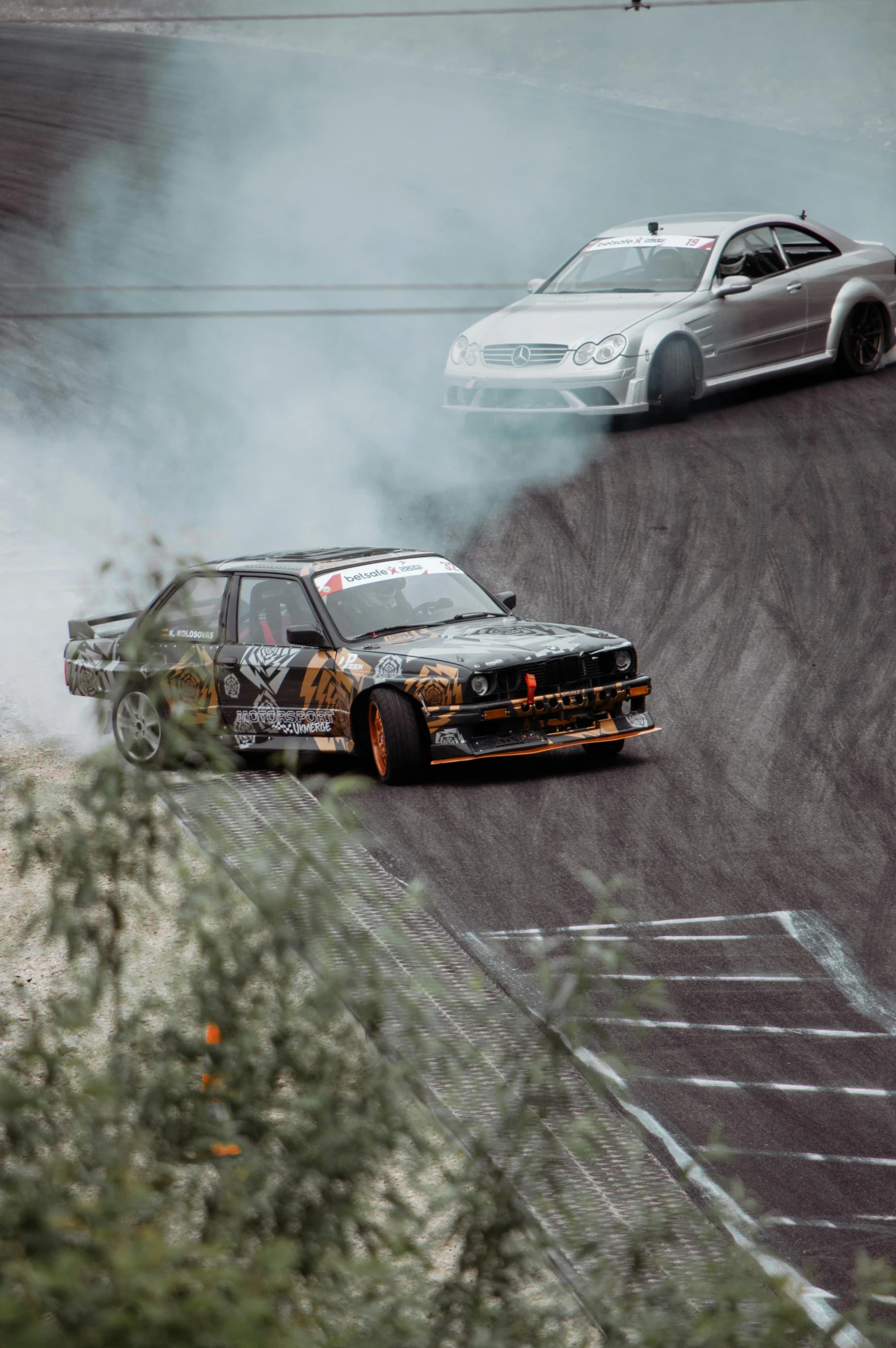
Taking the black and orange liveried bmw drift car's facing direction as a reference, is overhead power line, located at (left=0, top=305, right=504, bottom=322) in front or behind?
behind

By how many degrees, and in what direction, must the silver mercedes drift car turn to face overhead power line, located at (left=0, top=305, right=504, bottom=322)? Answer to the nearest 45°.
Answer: approximately 90° to its right

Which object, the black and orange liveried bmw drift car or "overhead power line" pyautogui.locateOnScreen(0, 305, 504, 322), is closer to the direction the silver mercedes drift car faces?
the black and orange liveried bmw drift car

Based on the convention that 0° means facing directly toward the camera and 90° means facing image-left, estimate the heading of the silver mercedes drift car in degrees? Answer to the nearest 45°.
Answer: approximately 45°

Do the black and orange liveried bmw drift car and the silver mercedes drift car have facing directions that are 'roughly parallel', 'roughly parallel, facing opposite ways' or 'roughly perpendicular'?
roughly perpendicular

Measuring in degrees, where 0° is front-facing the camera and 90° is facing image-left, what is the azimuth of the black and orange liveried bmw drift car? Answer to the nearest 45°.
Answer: approximately 315°

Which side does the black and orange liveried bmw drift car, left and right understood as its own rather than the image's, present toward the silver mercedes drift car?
left

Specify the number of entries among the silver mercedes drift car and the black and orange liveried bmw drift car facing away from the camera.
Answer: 0

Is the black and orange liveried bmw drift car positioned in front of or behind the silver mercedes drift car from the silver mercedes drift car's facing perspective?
in front
